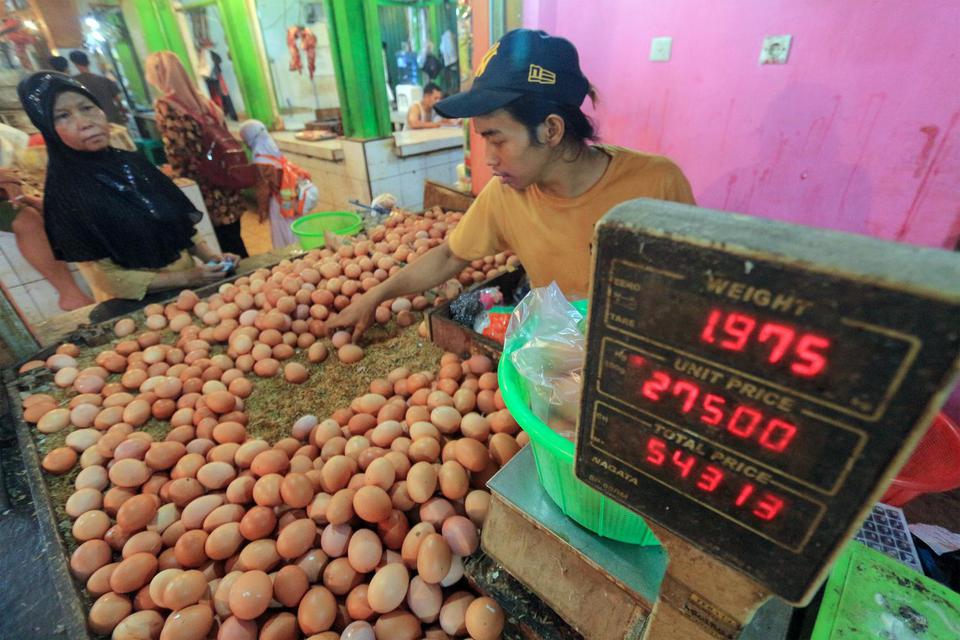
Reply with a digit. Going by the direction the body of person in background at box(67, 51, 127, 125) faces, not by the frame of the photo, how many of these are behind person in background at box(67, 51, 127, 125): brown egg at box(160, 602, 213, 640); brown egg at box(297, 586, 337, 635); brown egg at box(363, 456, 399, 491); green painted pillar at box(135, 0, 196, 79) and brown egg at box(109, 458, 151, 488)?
4

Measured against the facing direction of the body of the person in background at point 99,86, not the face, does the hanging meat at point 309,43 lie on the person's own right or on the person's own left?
on the person's own right

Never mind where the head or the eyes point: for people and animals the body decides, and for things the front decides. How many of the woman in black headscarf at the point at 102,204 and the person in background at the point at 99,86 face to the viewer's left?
0

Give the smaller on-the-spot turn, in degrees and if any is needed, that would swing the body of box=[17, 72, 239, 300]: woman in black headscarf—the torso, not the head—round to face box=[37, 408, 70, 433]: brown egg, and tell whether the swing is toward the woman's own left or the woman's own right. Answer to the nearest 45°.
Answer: approximately 45° to the woman's own right

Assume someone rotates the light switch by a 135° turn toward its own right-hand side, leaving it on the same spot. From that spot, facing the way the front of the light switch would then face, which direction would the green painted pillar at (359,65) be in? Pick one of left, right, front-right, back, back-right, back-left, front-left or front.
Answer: front-left

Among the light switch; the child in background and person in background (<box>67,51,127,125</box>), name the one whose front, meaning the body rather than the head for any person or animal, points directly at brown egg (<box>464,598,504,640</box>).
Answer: the light switch

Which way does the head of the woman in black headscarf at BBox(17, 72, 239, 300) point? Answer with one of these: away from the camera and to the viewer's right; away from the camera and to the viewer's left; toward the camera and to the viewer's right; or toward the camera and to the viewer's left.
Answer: toward the camera and to the viewer's right

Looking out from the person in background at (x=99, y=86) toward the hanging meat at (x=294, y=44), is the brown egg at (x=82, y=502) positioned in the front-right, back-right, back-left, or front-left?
back-right

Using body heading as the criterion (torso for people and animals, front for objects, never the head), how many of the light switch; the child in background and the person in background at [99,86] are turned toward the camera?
1

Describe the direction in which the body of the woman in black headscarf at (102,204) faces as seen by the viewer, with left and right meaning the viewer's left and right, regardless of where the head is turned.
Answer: facing the viewer and to the right of the viewer

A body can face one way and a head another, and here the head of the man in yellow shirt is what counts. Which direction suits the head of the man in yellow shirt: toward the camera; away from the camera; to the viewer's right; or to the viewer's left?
to the viewer's left

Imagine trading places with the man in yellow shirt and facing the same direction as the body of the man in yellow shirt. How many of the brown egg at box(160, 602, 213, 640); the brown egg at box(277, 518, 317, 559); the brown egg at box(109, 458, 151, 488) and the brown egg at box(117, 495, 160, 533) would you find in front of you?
4

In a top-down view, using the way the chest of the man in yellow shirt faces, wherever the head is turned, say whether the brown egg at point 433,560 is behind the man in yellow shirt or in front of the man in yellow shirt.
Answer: in front

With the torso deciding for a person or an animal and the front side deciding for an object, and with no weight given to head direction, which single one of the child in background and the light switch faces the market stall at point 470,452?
the light switch

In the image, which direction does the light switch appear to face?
toward the camera

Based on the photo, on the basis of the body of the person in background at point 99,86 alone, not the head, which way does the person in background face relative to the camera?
away from the camera
